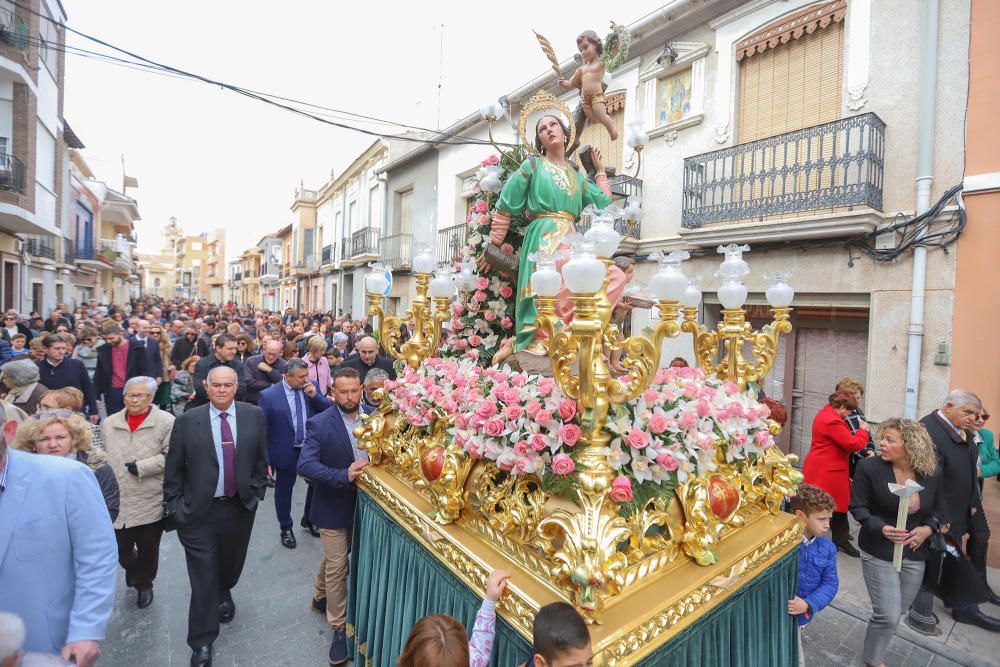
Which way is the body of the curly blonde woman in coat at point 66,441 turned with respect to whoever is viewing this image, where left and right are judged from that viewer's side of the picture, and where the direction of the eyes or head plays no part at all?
facing the viewer

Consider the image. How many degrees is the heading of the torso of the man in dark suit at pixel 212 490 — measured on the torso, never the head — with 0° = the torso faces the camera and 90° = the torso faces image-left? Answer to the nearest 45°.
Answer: approximately 0°

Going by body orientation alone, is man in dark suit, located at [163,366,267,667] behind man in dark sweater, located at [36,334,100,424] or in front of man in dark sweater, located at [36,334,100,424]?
in front

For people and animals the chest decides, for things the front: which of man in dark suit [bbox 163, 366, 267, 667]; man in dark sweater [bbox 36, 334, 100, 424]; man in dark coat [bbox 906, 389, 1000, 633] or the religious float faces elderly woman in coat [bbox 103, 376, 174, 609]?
man in dark sweater [bbox 36, 334, 100, 424]

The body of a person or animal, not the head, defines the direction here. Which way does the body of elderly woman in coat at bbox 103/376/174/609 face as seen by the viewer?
toward the camera

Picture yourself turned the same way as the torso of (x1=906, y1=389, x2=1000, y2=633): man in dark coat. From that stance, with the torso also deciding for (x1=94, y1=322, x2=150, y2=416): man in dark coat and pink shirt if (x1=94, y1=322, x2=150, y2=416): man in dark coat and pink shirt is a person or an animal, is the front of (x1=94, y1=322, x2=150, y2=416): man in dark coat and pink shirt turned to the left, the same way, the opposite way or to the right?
the same way

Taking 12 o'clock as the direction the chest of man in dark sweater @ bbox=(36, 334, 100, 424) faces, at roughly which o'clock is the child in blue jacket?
The child in blue jacket is roughly at 11 o'clock from the man in dark sweater.

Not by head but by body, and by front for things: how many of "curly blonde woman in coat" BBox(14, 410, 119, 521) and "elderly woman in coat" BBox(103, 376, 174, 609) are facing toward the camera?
2

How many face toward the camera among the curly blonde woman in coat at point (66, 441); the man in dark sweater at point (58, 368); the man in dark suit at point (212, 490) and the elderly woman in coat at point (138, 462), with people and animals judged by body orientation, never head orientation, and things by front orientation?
4

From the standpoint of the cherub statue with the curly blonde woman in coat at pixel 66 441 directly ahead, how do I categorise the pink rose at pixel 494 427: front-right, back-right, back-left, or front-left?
front-left

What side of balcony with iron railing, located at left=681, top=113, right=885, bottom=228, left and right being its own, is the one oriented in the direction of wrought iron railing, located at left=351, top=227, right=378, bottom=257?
right

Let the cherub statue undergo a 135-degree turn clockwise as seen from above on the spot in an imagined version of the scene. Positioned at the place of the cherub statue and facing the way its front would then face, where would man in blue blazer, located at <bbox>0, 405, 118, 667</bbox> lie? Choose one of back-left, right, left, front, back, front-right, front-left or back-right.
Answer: back-left

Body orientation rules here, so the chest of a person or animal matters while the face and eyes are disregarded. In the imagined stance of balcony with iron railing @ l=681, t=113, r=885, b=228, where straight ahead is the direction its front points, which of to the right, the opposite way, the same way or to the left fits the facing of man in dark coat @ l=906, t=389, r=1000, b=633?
to the left

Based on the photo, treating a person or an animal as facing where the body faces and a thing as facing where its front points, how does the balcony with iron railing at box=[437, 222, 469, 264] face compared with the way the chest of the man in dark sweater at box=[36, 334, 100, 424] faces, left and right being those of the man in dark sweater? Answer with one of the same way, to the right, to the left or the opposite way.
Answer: to the right

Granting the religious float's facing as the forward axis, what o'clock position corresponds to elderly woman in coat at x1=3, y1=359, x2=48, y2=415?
The elderly woman in coat is roughly at 5 o'clock from the religious float.

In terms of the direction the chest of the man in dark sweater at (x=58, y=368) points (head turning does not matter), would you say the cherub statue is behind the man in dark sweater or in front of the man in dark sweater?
in front

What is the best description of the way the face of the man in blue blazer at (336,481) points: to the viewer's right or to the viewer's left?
to the viewer's right

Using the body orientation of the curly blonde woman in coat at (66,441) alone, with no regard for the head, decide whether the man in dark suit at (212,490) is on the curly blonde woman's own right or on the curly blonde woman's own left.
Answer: on the curly blonde woman's own left
